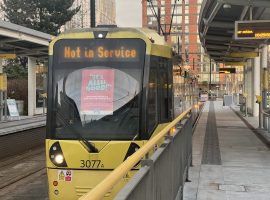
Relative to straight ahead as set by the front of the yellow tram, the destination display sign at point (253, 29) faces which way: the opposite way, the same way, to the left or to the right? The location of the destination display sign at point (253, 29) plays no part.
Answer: the same way

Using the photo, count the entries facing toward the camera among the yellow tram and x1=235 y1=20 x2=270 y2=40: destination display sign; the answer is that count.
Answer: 2

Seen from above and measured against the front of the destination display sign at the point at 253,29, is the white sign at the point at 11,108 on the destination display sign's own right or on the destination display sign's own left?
on the destination display sign's own right

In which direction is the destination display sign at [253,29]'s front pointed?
toward the camera
